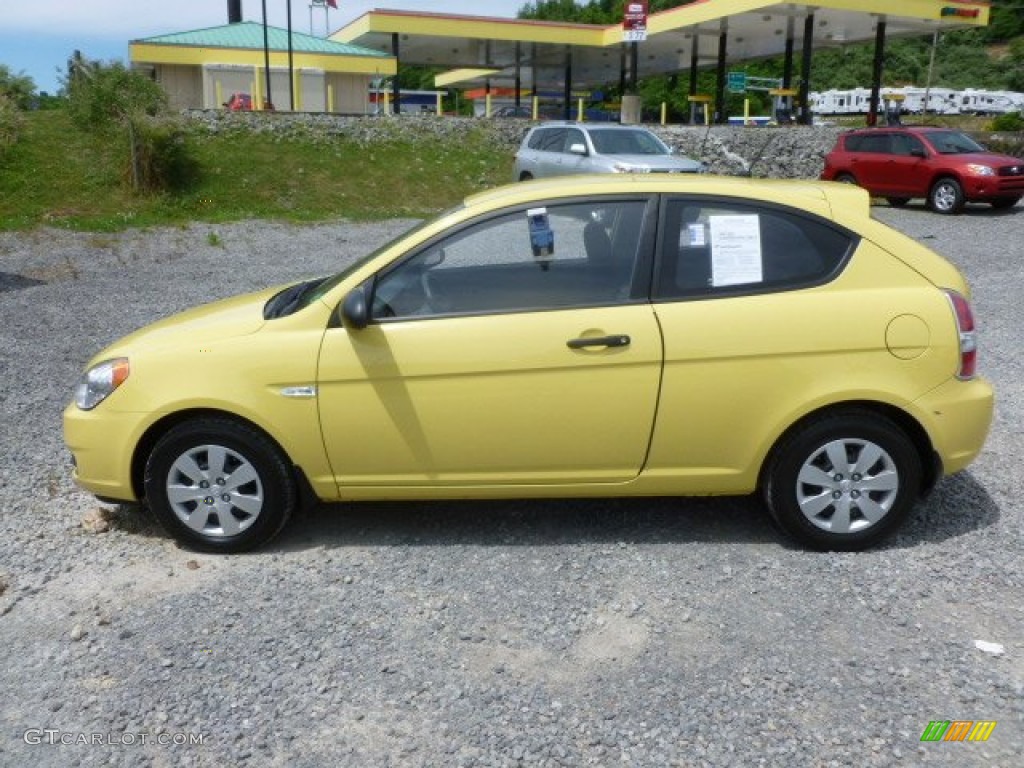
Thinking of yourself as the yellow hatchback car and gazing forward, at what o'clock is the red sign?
The red sign is roughly at 3 o'clock from the yellow hatchback car.

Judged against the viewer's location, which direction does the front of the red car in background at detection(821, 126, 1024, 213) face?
facing the viewer and to the right of the viewer

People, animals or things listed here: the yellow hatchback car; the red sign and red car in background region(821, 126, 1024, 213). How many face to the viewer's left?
1

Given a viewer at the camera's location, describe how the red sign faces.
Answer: facing the viewer

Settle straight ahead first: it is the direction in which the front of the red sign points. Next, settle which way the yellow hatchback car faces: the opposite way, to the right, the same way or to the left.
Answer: to the right

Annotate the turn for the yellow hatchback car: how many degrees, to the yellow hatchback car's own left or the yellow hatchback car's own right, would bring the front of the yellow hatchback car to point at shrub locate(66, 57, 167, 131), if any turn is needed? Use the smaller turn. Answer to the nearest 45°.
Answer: approximately 45° to the yellow hatchback car's own right

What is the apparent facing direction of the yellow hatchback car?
to the viewer's left

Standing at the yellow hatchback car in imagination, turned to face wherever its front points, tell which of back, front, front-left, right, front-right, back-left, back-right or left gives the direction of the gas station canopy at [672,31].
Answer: right

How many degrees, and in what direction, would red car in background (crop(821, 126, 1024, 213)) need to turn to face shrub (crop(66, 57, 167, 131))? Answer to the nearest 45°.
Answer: approximately 135° to its right

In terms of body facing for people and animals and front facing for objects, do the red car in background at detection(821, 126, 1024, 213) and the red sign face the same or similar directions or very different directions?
same or similar directions

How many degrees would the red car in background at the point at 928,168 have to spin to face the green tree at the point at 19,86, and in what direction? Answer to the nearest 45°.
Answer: approximately 135° to its right

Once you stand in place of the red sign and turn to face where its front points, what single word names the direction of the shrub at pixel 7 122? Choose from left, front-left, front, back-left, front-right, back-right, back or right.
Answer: front-right

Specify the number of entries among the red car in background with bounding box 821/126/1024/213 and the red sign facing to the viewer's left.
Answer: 0

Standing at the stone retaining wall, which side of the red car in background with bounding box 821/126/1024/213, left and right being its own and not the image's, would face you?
back
